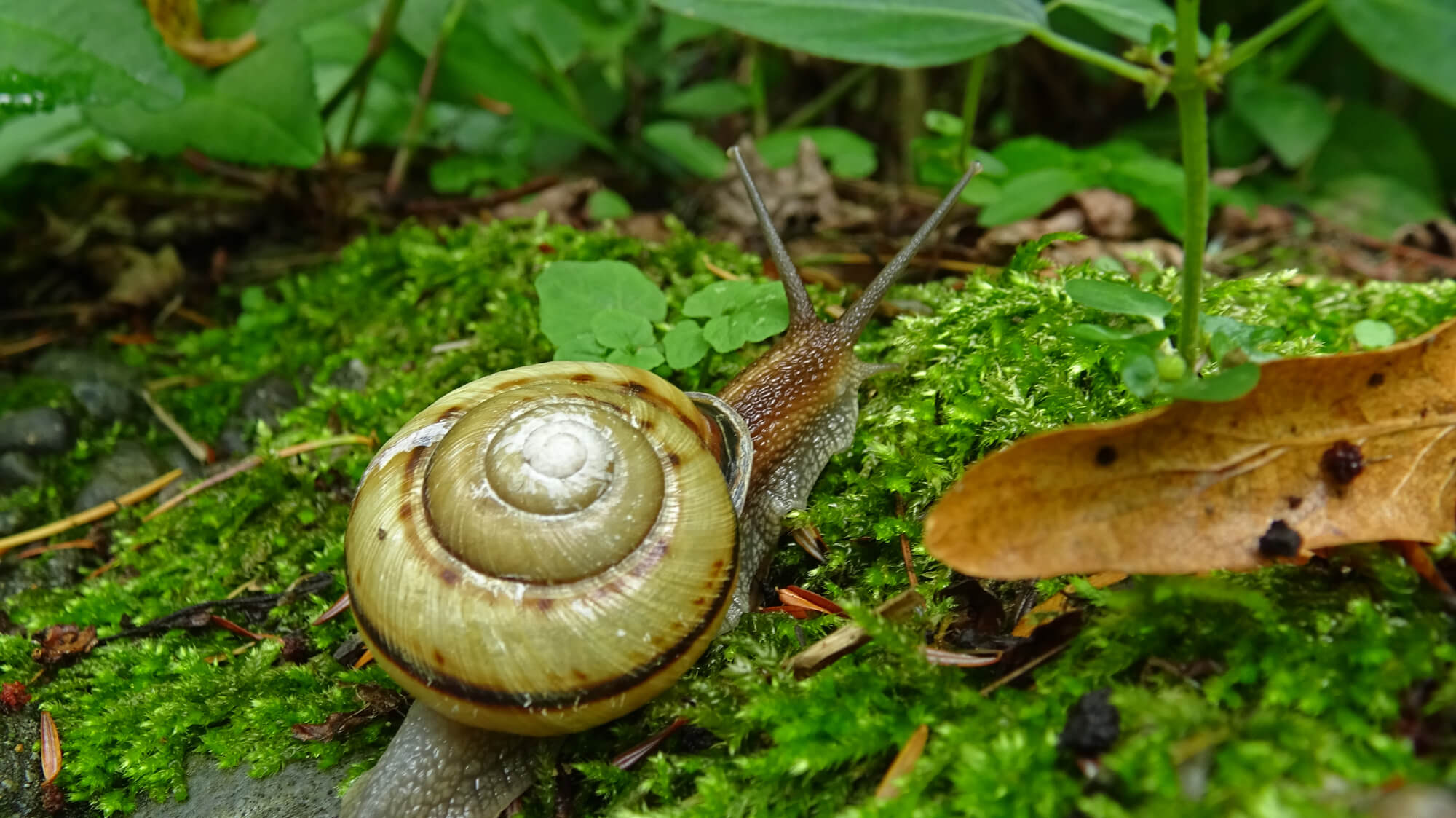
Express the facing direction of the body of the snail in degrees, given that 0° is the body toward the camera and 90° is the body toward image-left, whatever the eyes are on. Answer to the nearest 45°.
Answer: approximately 225°

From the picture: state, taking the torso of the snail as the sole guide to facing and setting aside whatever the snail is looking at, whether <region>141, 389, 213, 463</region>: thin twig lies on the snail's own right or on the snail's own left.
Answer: on the snail's own left

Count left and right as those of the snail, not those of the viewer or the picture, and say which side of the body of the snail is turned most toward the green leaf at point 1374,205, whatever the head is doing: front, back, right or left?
front

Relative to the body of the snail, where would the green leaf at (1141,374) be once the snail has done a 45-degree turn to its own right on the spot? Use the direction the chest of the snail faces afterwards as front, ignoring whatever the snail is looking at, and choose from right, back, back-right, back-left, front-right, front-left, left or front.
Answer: front

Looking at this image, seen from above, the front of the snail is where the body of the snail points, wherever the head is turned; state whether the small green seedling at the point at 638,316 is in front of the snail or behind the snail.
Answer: in front

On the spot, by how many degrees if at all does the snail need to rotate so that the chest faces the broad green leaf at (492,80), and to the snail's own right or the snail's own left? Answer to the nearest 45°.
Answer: approximately 45° to the snail's own left

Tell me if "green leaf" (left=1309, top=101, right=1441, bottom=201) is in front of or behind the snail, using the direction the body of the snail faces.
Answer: in front

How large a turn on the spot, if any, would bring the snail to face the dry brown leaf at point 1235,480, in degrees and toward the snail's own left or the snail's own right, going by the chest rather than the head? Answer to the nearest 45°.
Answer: approximately 45° to the snail's own right

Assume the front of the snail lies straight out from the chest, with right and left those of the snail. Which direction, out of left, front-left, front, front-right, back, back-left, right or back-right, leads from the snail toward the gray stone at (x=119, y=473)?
left

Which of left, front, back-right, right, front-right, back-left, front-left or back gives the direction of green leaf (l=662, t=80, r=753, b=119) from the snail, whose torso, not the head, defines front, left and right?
front-left
